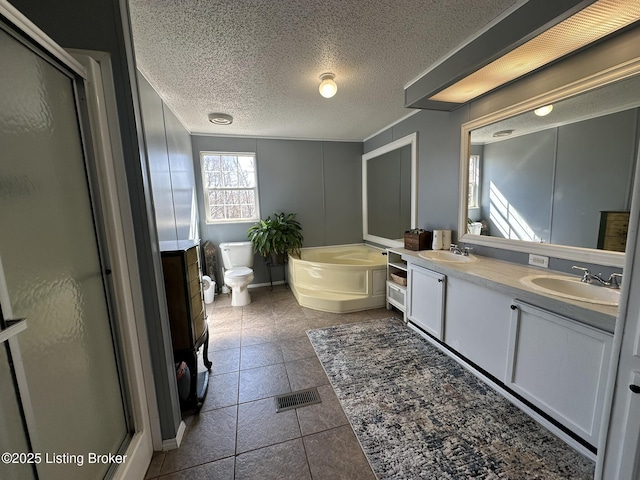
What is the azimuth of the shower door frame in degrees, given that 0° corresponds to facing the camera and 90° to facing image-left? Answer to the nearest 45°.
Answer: approximately 315°

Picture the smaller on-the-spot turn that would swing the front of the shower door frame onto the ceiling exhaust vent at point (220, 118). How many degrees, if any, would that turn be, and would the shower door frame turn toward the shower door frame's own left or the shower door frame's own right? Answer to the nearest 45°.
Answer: approximately 90° to the shower door frame's own left

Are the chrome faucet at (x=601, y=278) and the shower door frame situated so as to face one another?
yes

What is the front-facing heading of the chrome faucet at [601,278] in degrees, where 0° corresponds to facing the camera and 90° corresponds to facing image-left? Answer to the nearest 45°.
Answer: approximately 45°

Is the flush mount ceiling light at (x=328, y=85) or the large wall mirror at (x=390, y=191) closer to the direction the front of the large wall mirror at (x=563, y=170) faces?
the flush mount ceiling light

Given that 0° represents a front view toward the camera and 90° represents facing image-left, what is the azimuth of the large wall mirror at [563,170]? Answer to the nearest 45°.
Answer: approximately 45°

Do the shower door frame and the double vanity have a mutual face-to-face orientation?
yes
